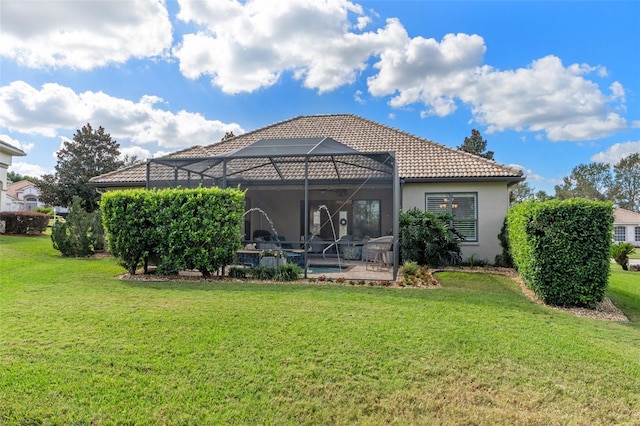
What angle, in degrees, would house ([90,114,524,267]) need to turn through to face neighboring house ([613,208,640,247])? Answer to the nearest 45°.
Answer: approximately 45° to its right

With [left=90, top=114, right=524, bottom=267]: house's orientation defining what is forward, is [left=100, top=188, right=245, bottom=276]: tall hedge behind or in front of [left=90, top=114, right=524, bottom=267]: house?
behind

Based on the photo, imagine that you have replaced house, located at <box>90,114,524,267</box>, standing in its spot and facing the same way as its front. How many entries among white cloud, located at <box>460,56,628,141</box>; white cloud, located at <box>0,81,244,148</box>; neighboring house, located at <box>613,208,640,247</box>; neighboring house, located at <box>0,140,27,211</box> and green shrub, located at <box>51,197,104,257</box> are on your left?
3

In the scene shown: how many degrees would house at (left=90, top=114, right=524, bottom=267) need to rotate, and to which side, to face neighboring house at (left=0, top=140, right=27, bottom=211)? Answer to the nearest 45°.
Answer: approximately 90° to its left

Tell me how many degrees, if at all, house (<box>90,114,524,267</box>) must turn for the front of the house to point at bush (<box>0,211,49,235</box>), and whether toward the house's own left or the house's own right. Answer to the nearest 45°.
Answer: approximately 90° to the house's own left

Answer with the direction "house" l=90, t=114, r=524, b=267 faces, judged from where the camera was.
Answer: facing away from the viewer

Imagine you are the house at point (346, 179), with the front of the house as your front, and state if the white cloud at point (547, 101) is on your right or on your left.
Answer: on your right

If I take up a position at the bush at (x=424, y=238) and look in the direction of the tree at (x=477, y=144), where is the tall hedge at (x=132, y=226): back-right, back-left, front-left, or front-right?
back-left

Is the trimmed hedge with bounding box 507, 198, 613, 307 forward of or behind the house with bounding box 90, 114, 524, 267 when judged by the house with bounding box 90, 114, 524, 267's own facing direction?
behind

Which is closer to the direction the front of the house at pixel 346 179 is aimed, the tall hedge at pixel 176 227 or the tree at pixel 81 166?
the tree

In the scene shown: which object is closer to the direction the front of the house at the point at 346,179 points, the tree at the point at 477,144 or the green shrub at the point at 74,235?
the tree

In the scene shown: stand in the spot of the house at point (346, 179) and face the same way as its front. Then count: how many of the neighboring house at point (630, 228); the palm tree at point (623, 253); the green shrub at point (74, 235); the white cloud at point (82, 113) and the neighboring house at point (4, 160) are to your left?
3
